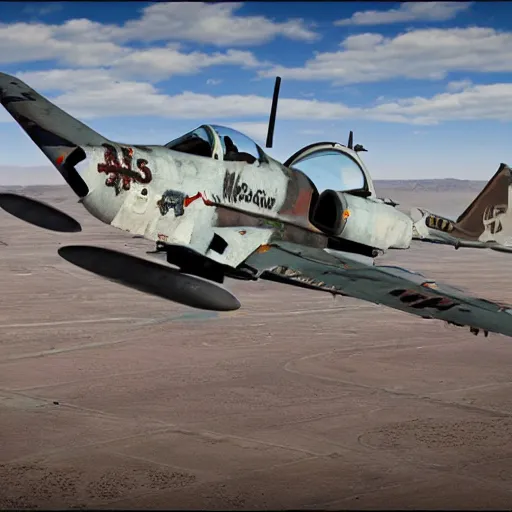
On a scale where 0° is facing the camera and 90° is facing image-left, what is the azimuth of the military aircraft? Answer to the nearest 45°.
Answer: approximately 45°
